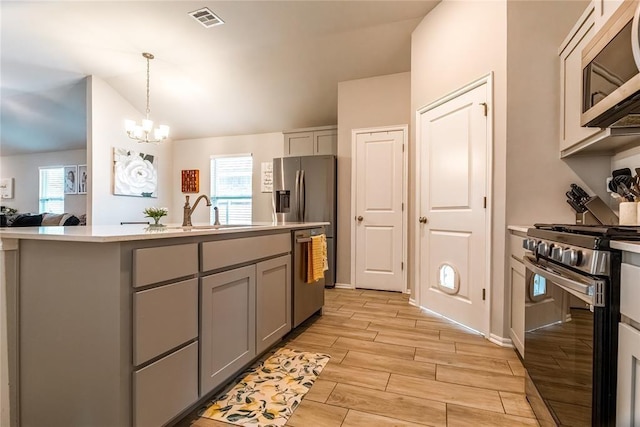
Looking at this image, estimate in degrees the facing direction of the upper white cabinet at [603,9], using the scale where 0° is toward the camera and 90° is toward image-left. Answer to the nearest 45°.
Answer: approximately 90°

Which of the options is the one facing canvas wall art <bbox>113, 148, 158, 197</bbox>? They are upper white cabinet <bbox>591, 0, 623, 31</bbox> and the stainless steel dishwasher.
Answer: the upper white cabinet

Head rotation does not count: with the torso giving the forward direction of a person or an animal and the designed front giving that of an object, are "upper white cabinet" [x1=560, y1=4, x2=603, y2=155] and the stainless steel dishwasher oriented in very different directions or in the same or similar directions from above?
very different directions

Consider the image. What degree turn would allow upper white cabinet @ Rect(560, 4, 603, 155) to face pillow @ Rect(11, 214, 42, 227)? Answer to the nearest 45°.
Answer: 0° — it already faces it

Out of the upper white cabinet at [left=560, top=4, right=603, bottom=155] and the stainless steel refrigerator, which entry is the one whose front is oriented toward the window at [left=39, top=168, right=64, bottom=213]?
the upper white cabinet

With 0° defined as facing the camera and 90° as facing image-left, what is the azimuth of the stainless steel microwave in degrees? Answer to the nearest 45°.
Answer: approximately 45°

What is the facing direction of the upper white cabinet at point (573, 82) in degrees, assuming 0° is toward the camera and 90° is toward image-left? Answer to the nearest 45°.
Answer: approximately 90°

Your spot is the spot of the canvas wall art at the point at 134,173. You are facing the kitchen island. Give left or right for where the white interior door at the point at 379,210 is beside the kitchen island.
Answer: left

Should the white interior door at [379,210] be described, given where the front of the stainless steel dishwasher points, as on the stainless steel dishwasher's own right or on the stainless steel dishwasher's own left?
on the stainless steel dishwasher's own left
